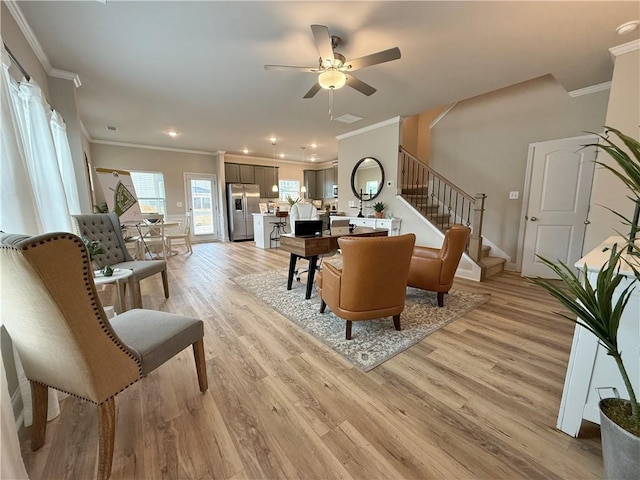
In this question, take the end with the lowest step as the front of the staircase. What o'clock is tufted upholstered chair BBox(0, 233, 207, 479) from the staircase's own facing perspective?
The tufted upholstered chair is roughly at 2 o'clock from the staircase.

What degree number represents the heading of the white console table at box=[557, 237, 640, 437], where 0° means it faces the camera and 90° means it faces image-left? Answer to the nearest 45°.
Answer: approximately 45°

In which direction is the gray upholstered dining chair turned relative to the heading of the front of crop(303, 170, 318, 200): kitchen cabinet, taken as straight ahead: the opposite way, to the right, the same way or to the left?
to the left

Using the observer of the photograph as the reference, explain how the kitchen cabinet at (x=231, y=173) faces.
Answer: facing the viewer

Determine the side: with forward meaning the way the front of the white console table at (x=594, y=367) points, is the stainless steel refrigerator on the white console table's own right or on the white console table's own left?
on the white console table's own right

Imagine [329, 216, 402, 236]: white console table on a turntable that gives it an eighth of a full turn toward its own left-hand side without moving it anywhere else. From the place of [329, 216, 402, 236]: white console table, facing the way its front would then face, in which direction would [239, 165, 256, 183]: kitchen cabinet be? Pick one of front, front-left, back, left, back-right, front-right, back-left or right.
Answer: back-right

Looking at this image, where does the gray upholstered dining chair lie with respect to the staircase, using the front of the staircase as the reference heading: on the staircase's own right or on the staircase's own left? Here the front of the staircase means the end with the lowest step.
on the staircase's own right

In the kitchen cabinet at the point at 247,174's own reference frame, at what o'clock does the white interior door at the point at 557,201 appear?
The white interior door is roughly at 11 o'clock from the kitchen cabinet.

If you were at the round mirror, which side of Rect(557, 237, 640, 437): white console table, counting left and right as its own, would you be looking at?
right

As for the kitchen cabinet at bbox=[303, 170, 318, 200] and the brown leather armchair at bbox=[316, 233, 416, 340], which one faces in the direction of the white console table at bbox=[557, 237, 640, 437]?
the kitchen cabinet

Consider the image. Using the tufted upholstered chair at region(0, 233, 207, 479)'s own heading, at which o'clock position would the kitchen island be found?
The kitchen island is roughly at 12 o'clock from the tufted upholstered chair.

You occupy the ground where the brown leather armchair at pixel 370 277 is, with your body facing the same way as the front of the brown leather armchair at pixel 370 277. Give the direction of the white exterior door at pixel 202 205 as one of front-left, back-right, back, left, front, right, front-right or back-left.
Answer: front

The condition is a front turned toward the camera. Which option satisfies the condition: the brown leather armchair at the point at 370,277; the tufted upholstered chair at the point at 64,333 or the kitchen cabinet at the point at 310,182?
the kitchen cabinet

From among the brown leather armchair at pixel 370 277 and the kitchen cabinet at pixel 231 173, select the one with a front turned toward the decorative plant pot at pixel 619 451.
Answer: the kitchen cabinet

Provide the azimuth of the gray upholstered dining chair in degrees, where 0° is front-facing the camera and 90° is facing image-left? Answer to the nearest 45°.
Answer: approximately 315°

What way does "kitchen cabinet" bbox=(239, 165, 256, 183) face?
toward the camera
